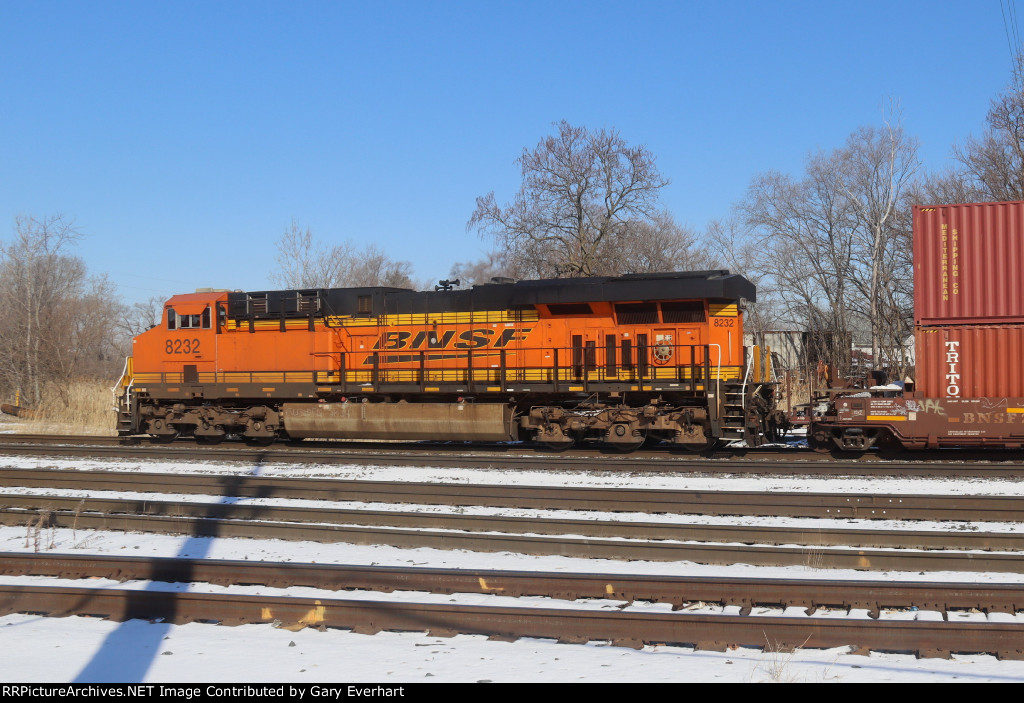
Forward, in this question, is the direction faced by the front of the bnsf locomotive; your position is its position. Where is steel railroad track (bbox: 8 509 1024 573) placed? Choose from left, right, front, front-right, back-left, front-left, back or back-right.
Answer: left

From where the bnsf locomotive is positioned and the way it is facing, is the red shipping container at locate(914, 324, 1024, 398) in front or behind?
behind

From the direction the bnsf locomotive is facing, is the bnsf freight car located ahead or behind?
behind

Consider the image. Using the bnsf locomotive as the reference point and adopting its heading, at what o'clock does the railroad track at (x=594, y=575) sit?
The railroad track is roughly at 9 o'clock from the bnsf locomotive.

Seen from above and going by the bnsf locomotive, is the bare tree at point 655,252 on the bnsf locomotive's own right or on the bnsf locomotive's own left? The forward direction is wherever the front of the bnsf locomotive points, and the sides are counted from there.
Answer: on the bnsf locomotive's own right

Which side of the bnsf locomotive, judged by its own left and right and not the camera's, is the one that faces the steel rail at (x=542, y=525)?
left

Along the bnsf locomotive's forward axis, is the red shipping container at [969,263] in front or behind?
behind

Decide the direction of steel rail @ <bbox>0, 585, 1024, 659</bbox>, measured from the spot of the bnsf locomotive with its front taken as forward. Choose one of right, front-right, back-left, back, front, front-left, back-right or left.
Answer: left

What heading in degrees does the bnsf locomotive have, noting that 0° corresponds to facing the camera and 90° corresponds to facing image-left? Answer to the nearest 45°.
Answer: approximately 90°

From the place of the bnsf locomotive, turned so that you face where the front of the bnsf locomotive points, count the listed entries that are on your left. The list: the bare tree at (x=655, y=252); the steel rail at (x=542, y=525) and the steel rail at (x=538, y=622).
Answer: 2
